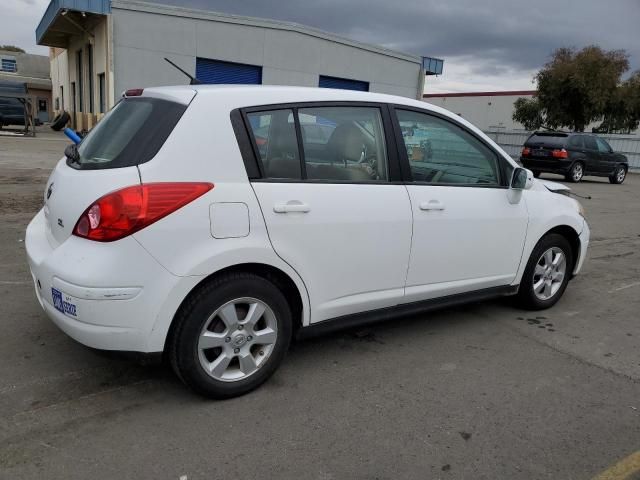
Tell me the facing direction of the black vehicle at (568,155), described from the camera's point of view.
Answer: facing away from the viewer and to the right of the viewer

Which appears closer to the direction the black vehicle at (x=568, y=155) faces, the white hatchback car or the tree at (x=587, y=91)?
the tree

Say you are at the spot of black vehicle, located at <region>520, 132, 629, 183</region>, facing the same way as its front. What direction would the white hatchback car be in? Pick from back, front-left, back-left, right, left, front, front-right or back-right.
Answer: back-right

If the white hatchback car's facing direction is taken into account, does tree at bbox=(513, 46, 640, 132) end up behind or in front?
in front

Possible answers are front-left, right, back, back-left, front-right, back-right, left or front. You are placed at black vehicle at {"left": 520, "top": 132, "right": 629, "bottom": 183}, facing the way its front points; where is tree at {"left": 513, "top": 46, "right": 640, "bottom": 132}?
front-left

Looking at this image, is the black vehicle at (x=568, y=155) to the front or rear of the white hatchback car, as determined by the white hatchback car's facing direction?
to the front

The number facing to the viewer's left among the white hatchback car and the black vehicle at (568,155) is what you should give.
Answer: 0

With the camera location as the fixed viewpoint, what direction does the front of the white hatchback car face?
facing away from the viewer and to the right of the viewer
